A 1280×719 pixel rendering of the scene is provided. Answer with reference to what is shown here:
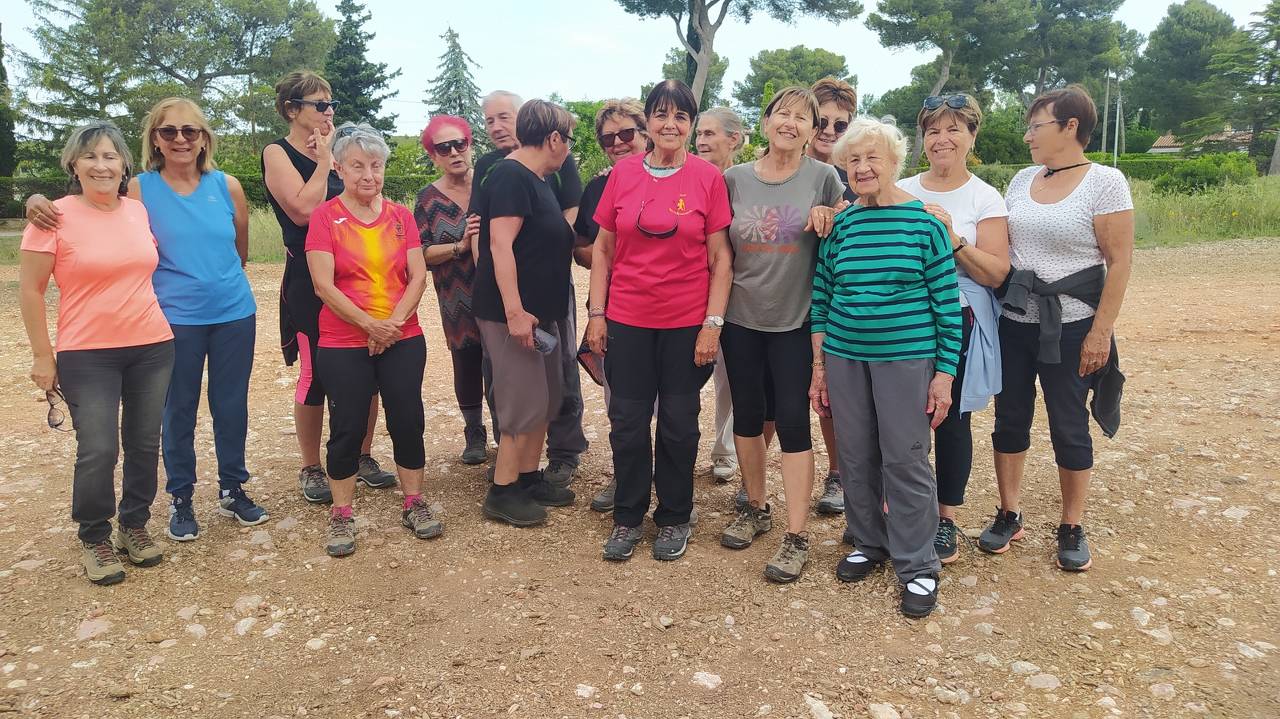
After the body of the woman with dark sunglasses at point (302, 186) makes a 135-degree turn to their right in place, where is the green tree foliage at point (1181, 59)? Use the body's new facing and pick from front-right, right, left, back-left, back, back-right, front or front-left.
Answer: back-right

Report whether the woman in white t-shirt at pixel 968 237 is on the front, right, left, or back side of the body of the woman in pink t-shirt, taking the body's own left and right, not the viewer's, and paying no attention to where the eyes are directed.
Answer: left

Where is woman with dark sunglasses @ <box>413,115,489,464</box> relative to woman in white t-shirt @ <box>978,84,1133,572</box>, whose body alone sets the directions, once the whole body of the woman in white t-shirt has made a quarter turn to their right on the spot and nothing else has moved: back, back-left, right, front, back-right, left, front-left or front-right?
front-left

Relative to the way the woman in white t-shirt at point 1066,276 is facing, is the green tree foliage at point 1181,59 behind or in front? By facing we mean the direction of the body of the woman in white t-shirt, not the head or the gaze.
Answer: behind

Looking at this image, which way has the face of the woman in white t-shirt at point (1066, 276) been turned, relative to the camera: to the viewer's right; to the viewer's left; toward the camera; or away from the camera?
to the viewer's left

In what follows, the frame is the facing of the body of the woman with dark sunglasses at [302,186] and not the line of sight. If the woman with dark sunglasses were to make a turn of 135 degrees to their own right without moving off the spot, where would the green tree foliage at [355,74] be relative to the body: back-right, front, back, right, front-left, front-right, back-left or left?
right

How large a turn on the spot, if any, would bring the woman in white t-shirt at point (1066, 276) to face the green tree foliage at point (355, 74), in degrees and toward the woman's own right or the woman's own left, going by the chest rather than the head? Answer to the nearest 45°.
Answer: approximately 90° to the woman's own right

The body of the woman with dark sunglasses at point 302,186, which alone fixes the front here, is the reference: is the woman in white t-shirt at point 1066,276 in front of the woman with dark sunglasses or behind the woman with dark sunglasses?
in front

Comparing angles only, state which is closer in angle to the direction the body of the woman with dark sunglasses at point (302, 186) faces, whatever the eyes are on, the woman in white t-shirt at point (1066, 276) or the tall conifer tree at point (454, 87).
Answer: the woman in white t-shirt

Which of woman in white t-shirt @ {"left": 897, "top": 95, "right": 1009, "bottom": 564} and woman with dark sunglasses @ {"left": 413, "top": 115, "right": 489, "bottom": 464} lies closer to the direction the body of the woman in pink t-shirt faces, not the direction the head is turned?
the woman in white t-shirt

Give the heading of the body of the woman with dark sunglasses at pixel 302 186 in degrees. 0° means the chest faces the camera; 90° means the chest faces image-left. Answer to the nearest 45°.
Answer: approximately 315°

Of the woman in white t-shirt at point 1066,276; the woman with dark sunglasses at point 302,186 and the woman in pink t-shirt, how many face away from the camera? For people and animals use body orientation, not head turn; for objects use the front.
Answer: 0

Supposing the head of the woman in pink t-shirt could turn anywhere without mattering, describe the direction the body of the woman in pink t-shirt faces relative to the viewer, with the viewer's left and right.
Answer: facing the viewer

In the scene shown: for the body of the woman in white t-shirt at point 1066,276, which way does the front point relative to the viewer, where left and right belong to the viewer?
facing the viewer and to the left of the viewer

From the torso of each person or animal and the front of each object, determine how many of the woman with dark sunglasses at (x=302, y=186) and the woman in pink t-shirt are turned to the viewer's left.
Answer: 0
